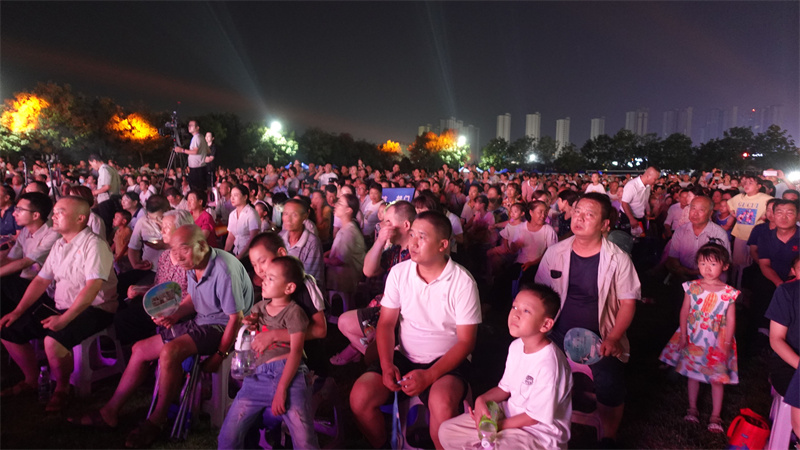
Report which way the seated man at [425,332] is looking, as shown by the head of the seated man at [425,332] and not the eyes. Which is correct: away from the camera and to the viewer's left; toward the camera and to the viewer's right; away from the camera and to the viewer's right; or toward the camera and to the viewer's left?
toward the camera and to the viewer's left

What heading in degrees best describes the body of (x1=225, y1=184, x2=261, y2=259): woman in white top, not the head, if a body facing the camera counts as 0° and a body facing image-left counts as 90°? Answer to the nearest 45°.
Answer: approximately 45°

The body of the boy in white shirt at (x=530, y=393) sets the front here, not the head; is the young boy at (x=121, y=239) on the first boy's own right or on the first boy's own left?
on the first boy's own right

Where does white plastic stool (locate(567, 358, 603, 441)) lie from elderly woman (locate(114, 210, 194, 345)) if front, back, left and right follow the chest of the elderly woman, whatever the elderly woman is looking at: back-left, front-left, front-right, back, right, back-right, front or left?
left

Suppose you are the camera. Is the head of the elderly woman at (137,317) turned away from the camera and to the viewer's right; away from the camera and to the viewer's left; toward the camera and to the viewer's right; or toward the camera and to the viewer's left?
toward the camera and to the viewer's left

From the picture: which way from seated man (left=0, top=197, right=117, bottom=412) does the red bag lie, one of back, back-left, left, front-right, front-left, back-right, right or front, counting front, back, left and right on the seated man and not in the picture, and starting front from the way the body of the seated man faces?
left

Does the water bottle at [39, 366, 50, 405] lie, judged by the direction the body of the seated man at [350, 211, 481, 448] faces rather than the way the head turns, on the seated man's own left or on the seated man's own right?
on the seated man's own right

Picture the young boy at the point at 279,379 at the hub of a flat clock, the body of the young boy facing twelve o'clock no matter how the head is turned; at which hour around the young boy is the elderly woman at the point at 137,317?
The elderly woman is roughly at 3 o'clock from the young boy.

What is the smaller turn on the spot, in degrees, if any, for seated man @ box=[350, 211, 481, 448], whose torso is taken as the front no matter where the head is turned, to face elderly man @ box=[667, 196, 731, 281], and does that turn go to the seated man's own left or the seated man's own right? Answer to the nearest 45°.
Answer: approximately 180°
